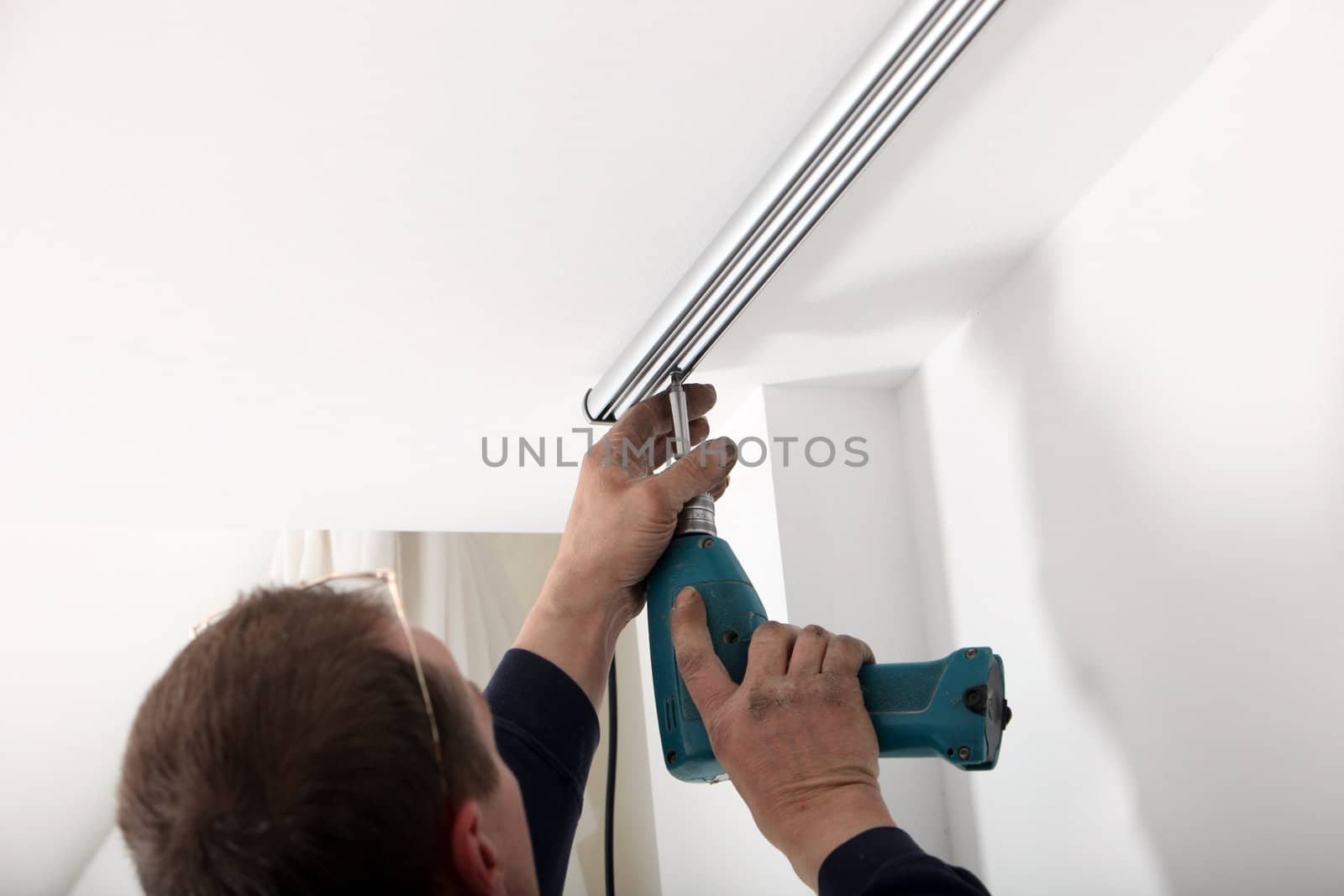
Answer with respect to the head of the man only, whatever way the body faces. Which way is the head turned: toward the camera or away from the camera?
away from the camera

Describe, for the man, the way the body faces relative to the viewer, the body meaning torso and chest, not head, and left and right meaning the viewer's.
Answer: facing away from the viewer and to the right of the viewer

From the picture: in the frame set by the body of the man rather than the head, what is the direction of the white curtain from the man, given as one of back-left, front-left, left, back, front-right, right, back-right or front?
front-left
